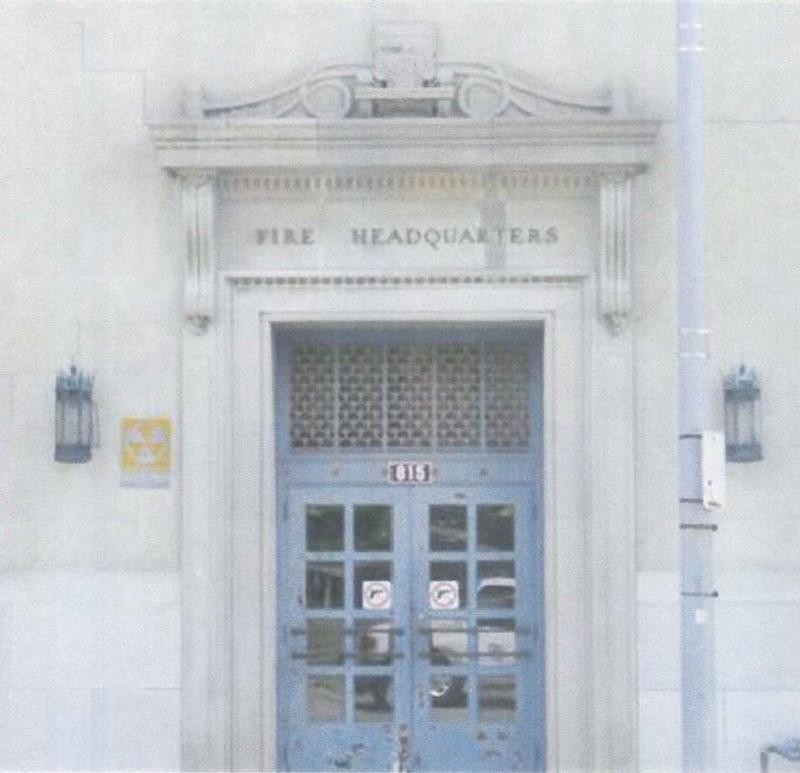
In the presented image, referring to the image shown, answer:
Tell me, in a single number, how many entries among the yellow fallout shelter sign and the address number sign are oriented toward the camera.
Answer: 2

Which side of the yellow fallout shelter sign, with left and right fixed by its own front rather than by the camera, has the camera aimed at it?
front

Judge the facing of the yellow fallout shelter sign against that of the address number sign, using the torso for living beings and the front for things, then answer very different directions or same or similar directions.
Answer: same or similar directions

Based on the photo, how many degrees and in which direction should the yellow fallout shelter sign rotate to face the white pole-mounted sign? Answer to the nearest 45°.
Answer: approximately 45° to its left

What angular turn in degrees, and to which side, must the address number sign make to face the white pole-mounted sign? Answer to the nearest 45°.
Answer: approximately 45° to its left

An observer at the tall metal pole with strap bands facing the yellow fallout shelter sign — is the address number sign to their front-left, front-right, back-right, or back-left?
front-right

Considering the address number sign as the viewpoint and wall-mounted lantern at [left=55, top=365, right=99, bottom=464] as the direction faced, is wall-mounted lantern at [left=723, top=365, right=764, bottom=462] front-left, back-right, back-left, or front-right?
back-left

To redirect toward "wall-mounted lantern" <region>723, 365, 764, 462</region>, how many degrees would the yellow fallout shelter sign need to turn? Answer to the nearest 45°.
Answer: approximately 90° to its left

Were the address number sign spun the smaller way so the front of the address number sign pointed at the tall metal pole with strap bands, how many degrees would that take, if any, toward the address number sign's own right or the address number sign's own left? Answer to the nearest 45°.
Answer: approximately 45° to the address number sign's own left

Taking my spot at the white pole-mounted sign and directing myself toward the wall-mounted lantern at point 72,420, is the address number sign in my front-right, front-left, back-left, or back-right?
front-right

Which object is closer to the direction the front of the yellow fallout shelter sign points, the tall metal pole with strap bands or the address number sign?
the tall metal pole with strap bands

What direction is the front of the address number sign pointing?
toward the camera
